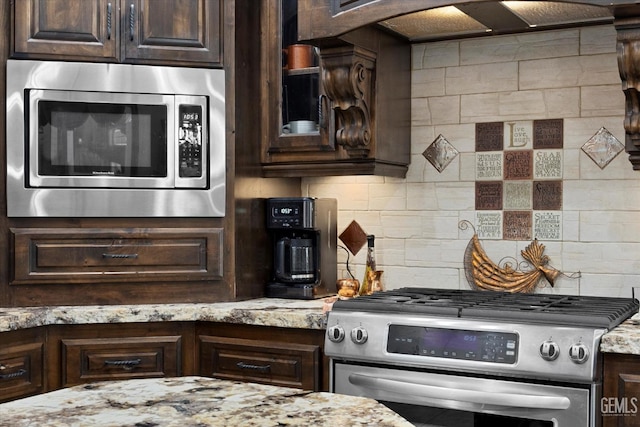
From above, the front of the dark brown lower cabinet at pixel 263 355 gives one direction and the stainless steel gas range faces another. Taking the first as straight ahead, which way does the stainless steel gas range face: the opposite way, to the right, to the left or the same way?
the same way

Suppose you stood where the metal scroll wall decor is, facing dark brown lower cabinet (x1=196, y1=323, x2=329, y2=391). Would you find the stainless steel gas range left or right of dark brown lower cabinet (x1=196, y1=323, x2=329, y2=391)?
left

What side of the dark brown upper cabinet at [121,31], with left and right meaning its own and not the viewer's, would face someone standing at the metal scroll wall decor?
left

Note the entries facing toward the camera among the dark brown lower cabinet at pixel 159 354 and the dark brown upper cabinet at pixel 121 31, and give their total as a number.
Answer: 2

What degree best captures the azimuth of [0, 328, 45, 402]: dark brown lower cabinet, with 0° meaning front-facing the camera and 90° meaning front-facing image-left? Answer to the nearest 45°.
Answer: approximately 315°

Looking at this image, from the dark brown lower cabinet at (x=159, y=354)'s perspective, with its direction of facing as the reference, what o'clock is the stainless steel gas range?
The stainless steel gas range is roughly at 10 o'clock from the dark brown lower cabinet.

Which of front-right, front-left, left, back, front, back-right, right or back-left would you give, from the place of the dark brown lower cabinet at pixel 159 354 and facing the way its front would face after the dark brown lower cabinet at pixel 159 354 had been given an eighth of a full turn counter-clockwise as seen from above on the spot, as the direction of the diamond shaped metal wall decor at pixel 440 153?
front-left

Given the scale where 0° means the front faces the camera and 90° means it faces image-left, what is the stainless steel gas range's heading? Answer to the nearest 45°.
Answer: approximately 45°

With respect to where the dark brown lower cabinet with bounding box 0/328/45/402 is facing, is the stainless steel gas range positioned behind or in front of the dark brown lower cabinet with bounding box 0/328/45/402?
in front

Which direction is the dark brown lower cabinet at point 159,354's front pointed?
toward the camera

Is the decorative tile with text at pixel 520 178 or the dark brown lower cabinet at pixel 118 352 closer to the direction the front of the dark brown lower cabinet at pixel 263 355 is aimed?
the dark brown lower cabinet

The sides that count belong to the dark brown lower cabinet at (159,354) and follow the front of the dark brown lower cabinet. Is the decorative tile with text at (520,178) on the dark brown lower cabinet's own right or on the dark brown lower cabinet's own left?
on the dark brown lower cabinet's own left

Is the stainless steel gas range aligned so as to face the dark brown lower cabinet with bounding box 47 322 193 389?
no

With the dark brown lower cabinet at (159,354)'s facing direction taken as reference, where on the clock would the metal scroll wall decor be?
The metal scroll wall decor is roughly at 9 o'clock from the dark brown lower cabinet.
